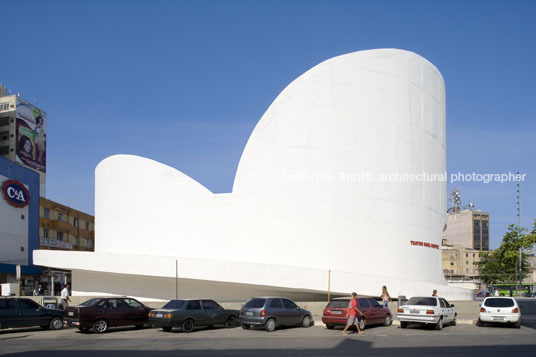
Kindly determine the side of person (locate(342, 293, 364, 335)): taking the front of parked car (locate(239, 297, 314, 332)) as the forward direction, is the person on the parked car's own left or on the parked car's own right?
on the parked car's own right

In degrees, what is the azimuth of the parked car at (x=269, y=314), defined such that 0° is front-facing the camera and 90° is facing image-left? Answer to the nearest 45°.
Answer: approximately 225°

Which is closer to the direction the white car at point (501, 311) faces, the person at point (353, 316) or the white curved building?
the white curved building

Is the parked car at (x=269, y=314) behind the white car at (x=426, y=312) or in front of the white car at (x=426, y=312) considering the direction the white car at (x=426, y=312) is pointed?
behind

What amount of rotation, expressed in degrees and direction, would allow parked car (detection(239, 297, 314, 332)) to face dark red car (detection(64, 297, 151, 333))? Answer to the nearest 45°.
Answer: approximately 135° to its left

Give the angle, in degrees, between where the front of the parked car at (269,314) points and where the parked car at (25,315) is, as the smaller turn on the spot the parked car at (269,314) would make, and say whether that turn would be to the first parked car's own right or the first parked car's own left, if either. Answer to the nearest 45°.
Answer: approximately 135° to the first parked car's own left
